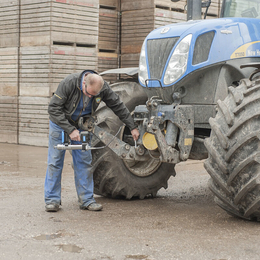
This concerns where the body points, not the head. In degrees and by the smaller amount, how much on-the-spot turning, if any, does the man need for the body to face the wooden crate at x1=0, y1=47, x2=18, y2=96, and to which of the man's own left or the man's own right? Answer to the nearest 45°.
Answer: approximately 135° to the man's own left

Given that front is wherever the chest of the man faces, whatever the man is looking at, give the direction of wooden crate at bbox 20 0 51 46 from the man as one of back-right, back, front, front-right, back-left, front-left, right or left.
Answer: back-left

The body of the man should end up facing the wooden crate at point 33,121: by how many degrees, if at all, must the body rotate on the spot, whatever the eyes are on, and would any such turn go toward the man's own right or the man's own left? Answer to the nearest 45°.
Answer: approximately 135° to the man's own left

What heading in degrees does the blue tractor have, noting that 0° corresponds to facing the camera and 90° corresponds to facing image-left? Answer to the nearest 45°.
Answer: approximately 45°

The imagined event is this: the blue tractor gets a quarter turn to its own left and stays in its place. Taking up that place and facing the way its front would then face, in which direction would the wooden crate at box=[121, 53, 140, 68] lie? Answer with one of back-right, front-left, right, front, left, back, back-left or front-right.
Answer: back-left

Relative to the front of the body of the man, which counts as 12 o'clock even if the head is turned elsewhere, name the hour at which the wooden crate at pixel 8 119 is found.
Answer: The wooden crate is roughly at 7 o'clock from the man.

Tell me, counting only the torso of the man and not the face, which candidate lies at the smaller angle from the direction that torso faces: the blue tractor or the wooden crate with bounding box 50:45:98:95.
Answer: the blue tractor

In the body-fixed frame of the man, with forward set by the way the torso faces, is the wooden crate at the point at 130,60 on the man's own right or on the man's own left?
on the man's own left

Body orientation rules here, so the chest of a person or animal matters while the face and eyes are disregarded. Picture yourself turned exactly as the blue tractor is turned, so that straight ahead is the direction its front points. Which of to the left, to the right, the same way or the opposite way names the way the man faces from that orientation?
to the left

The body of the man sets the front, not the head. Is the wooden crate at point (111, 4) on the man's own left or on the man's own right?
on the man's own left
